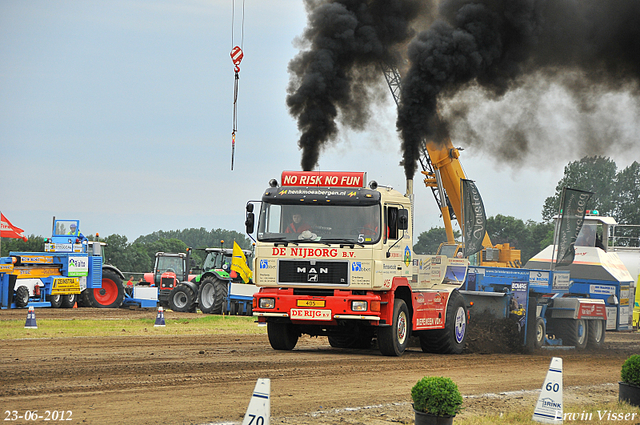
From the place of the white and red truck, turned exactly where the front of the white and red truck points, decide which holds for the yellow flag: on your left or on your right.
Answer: on your right

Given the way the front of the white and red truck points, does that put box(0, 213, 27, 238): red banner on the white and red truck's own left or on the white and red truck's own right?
on the white and red truck's own right

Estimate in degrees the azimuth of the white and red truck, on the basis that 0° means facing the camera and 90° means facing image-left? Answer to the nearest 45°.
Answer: approximately 45°

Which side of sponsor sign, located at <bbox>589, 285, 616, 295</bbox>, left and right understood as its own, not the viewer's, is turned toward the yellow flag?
right

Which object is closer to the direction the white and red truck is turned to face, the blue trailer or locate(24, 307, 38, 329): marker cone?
the marker cone

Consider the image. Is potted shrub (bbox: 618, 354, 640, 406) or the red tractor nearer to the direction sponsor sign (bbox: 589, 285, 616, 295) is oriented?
the potted shrub

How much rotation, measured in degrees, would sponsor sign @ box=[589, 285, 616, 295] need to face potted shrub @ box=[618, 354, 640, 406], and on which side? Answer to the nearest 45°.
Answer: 0° — it already faces it

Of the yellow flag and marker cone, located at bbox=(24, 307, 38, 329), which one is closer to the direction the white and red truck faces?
the marker cone
